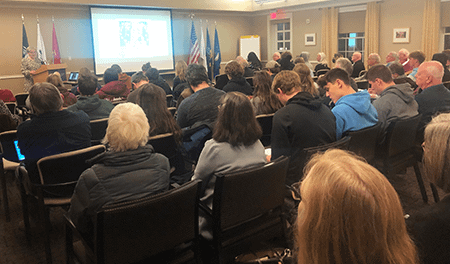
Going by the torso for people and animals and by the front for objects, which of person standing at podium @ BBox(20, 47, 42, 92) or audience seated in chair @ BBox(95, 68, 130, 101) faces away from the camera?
the audience seated in chair

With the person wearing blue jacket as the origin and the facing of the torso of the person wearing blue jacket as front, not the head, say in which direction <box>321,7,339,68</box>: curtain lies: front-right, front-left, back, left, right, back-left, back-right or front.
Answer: front-right

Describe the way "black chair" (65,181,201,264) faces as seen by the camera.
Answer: facing away from the viewer and to the left of the viewer

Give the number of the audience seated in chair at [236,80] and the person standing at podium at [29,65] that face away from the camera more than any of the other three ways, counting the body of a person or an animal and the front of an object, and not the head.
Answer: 1

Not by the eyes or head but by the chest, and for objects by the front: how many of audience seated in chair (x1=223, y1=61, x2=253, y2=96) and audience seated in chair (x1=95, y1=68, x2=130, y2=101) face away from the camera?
2

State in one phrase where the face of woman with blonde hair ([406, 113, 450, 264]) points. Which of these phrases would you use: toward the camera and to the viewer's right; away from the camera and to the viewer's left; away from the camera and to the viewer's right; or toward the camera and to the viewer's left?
away from the camera and to the viewer's left

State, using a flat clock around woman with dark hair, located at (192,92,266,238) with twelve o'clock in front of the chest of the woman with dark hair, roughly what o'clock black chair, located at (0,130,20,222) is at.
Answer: The black chair is roughly at 10 o'clock from the woman with dark hair.

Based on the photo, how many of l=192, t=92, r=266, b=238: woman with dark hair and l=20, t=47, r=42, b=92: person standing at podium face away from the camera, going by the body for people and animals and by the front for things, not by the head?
1

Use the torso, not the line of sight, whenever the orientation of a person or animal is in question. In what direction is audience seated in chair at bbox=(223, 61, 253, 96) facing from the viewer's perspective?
away from the camera

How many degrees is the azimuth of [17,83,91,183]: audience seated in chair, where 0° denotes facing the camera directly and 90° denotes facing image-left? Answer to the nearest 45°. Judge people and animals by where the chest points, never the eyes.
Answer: approximately 135°

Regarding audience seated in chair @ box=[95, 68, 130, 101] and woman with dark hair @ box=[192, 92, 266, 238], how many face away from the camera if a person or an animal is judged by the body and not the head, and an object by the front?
2

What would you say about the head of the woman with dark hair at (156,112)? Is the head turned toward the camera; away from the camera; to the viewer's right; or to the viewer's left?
away from the camera
